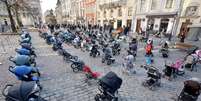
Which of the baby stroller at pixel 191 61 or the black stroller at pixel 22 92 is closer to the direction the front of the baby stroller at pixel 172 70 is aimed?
the black stroller

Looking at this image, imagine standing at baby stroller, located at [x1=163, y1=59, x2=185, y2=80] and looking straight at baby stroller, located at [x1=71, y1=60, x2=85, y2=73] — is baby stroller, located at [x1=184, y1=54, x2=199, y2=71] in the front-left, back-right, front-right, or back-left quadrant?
back-right

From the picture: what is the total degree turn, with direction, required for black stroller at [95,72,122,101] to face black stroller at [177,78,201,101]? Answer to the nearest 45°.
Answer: approximately 135° to its left

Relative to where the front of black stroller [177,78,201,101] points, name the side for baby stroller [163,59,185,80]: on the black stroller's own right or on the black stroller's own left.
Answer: on the black stroller's own right

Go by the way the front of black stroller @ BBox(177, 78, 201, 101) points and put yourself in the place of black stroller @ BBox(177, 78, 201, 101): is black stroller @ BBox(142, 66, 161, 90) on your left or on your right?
on your right

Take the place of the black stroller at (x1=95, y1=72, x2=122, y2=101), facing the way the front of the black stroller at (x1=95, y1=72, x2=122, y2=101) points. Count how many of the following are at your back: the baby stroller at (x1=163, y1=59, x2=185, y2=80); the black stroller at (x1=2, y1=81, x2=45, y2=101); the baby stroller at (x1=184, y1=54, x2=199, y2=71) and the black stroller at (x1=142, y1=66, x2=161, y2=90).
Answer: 3

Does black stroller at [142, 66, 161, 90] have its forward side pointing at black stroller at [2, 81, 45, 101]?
yes

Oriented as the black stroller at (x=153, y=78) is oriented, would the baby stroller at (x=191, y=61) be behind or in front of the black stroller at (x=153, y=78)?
behind

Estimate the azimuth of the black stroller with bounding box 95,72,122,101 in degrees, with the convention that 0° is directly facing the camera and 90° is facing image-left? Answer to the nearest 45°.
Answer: approximately 45°

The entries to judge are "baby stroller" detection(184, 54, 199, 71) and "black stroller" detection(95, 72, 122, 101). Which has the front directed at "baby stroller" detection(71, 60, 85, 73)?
"baby stroller" detection(184, 54, 199, 71)

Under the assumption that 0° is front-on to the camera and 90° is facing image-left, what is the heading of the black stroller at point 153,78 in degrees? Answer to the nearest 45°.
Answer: approximately 45°
